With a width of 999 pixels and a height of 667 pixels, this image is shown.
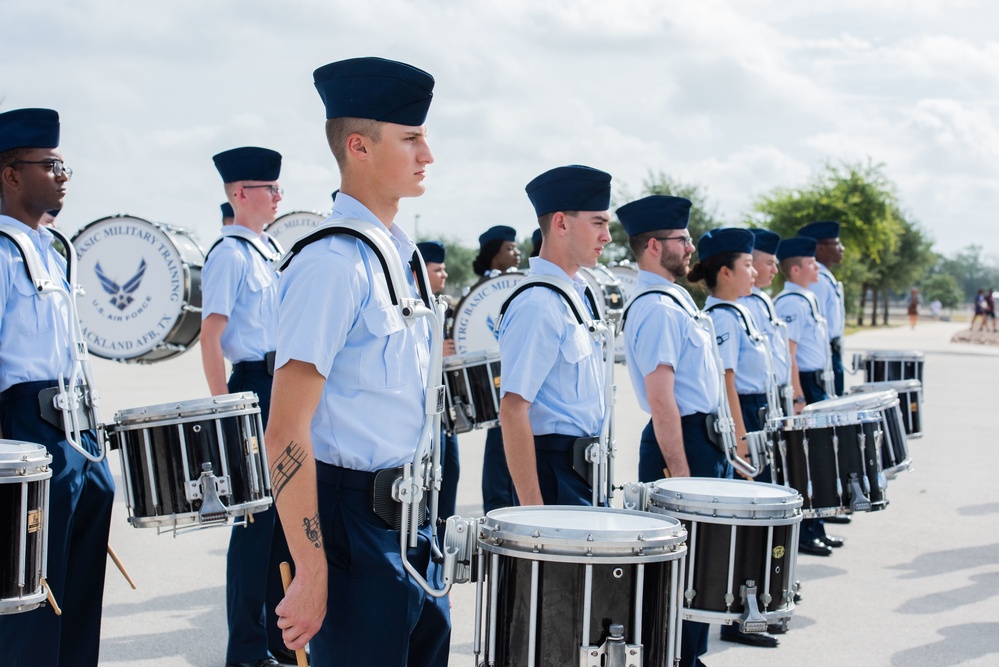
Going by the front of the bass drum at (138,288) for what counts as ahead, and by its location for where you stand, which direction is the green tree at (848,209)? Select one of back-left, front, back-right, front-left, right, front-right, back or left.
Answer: back

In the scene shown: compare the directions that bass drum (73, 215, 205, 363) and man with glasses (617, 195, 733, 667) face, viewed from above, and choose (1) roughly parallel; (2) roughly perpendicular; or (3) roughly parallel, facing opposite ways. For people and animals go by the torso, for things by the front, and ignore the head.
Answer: roughly perpendicular

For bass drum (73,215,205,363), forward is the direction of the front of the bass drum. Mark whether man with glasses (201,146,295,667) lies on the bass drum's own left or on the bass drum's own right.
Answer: on the bass drum's own left

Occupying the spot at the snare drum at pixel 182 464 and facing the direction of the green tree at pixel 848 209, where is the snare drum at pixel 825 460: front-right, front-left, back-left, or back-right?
front-right

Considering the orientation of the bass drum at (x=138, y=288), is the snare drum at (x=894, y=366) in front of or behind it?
behind

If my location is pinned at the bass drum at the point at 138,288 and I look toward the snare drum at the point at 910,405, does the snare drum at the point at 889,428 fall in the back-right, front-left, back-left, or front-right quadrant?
front-right

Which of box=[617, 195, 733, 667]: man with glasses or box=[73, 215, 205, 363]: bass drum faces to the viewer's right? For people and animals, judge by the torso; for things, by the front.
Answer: the man with glasses

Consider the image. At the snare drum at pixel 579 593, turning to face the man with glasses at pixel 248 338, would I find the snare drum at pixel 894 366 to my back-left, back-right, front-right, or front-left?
front-right

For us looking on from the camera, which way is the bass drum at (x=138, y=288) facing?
facing the viewer and to the left of the viewer

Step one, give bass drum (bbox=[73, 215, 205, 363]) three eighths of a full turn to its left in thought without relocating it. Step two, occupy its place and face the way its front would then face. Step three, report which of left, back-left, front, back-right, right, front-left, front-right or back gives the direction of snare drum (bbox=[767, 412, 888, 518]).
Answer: front-right

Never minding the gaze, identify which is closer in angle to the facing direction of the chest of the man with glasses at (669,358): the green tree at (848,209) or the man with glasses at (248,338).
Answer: the green tree

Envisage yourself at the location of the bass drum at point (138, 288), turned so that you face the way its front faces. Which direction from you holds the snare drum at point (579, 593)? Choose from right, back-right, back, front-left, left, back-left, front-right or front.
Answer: front-left
